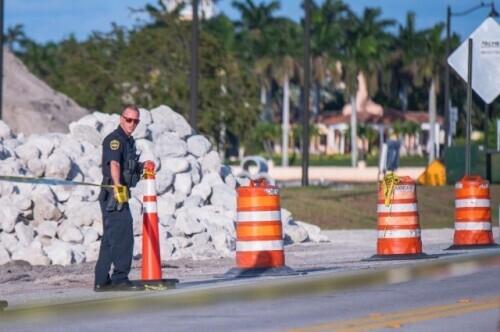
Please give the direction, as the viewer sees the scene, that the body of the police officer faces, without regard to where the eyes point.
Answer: to the viewer's right

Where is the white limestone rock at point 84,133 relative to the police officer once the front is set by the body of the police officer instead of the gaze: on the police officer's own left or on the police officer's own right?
on the police officer's own left

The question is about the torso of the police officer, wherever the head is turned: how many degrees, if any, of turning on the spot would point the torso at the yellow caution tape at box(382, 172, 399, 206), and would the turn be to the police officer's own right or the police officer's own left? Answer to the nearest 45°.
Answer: approximately 45° to the police officer's own left

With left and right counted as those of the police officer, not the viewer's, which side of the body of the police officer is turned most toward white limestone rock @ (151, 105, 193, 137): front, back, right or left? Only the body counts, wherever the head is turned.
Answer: left

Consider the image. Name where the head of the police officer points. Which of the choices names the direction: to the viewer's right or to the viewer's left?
to the viewer's right
